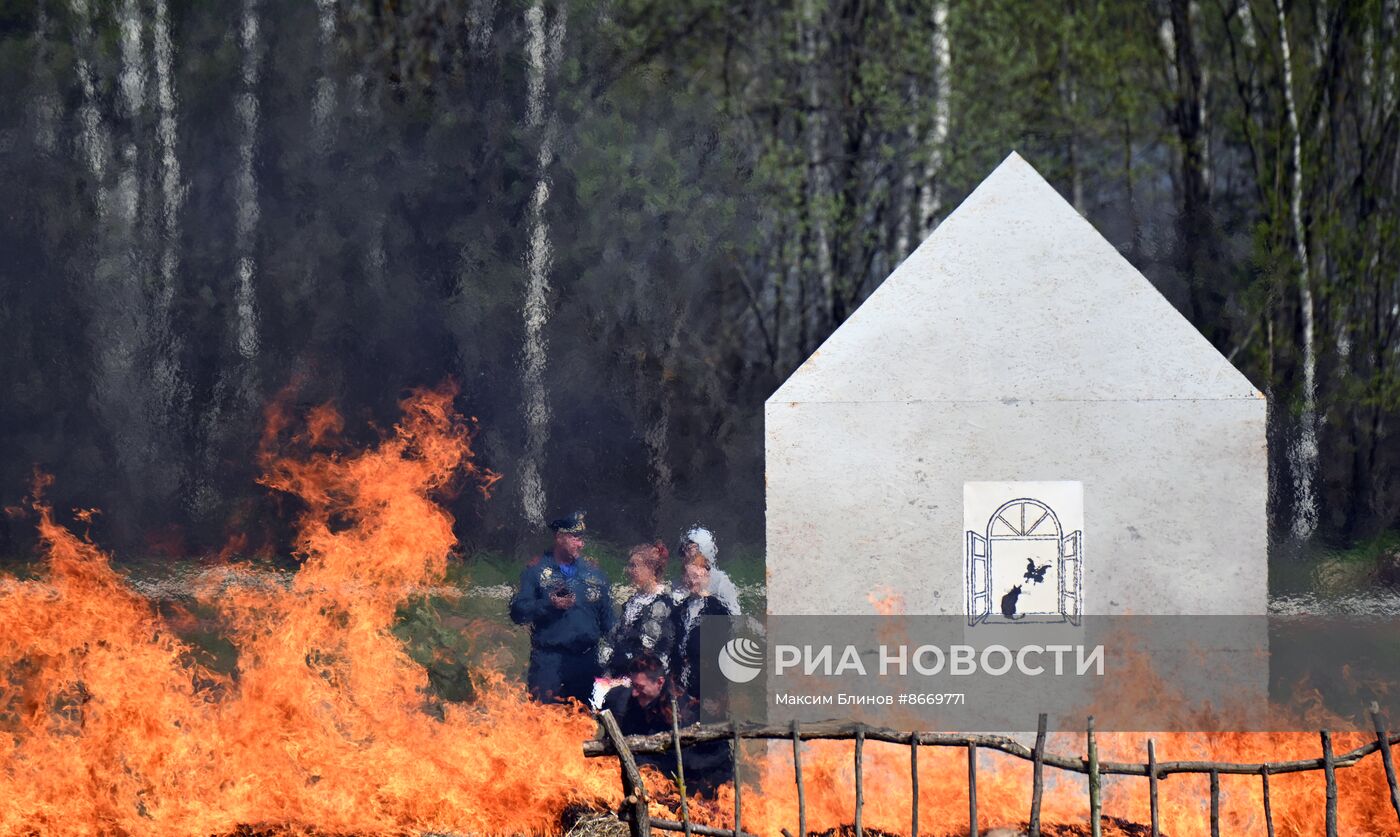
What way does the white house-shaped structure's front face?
toward the camera

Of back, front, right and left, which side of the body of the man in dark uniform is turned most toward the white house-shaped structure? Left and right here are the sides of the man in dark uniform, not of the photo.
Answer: left

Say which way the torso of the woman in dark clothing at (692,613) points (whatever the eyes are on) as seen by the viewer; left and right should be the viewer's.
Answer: facing the viewer and to the left of the viewer

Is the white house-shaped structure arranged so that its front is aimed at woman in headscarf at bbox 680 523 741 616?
no

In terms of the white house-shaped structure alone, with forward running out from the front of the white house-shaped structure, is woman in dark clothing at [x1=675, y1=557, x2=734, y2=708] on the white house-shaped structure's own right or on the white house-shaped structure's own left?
on the white house-shaped structure's own right

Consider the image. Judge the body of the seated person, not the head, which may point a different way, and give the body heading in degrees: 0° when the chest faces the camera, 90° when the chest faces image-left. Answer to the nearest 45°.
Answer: approximately 45°

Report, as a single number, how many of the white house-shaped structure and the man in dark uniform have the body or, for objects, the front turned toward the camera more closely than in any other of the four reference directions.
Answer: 2

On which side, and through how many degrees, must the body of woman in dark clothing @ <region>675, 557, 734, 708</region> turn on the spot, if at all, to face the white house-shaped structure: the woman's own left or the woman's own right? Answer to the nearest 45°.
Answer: approximately 135° to the woman's own left

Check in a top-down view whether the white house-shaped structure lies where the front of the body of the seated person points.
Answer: no

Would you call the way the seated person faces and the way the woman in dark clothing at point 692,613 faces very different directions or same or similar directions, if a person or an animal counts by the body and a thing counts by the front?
same or similar directions

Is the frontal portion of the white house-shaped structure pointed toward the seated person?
no

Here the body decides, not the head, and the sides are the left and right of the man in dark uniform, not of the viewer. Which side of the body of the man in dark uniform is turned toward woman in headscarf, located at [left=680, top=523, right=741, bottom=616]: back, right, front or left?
left

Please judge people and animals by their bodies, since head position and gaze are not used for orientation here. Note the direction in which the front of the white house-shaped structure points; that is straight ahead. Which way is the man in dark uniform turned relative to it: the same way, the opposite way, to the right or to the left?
the same way
